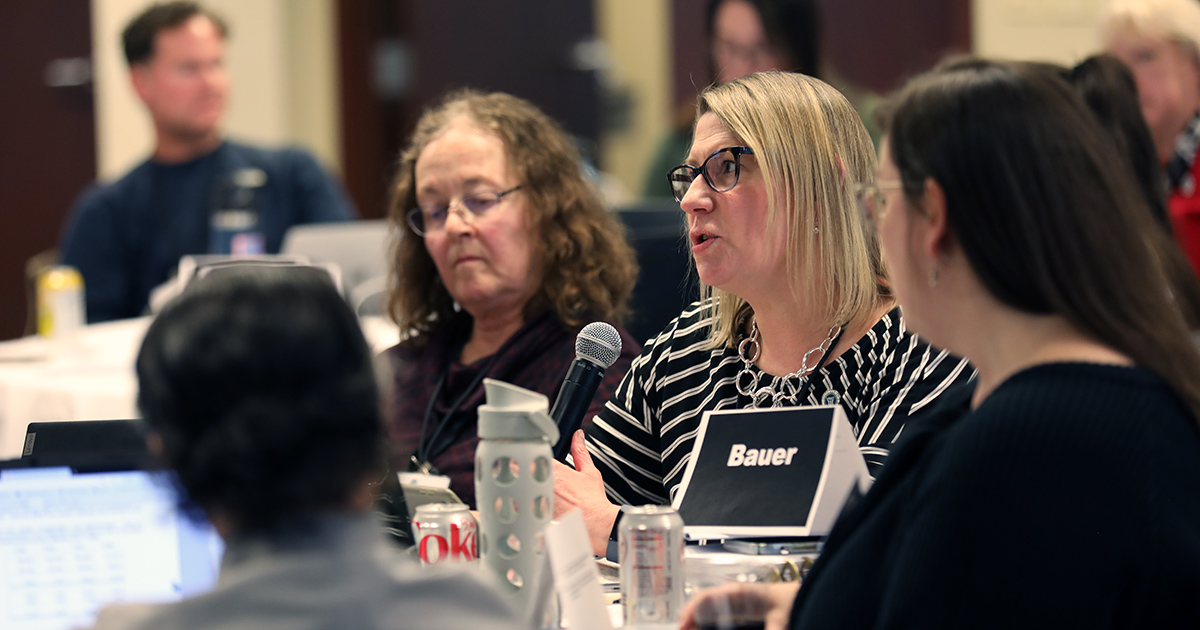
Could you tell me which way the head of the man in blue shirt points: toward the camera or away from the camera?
toward the camera

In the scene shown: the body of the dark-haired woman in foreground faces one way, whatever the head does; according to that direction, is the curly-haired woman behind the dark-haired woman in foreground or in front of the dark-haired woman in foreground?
in front

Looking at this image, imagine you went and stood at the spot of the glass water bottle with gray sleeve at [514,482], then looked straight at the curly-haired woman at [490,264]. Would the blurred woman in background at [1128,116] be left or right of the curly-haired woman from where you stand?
right

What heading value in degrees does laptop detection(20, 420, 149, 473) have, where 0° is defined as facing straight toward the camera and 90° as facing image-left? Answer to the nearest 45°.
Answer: approximately 180°

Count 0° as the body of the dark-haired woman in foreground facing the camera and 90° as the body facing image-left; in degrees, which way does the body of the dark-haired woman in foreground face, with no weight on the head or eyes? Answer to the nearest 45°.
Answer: approximately 135°

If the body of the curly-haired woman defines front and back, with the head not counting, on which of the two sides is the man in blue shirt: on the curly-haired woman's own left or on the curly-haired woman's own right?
on the curly-haired woman's own right

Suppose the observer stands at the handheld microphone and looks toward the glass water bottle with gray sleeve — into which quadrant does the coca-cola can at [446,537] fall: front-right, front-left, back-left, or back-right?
front-right

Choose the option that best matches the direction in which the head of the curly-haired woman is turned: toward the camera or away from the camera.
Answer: toward the camera

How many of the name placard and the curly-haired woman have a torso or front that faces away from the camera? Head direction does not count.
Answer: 0

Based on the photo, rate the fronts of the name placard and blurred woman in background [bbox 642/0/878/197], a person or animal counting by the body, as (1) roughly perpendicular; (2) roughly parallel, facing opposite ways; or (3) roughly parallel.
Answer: roughly parallel

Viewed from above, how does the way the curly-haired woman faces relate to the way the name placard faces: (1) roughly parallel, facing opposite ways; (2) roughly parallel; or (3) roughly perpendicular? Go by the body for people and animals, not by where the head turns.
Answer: roughly parallel
